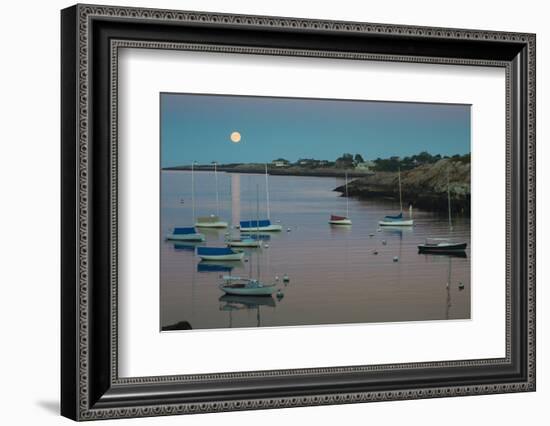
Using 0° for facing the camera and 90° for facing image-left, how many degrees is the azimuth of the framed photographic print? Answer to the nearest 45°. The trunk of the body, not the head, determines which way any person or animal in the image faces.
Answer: approximately 315°
